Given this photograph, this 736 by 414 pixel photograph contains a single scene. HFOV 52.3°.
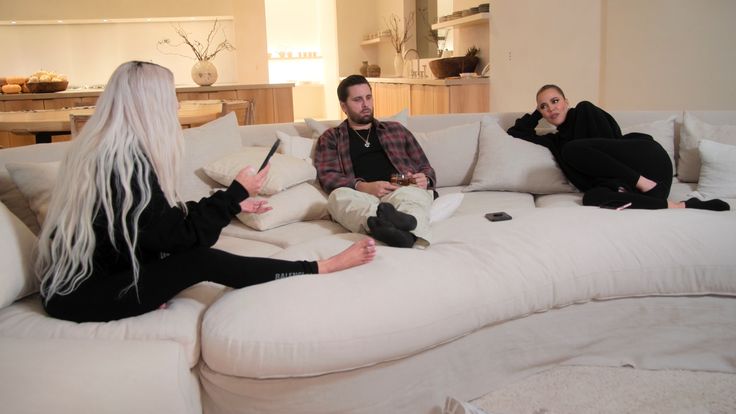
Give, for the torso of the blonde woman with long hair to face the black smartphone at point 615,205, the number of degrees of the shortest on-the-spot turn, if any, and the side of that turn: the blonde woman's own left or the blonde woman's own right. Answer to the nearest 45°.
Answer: approximately 45° to the blonde woman's own right

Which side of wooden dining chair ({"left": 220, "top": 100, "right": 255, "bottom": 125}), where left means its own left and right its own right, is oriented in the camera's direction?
left

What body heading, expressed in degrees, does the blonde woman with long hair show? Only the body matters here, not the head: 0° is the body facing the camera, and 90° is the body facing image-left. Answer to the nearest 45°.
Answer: approximately 225°

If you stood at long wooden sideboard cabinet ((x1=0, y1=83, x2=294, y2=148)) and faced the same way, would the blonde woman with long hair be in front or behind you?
in front

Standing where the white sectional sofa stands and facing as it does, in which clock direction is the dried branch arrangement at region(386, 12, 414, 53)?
The dried branch arrangement is roughly at 6 o'clock from the white sectional sofa.

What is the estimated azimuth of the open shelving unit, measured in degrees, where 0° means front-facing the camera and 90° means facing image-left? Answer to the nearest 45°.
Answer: approximately 45°

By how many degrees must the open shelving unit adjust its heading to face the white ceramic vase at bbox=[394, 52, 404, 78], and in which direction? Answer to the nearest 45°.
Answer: approximately 90° to its right

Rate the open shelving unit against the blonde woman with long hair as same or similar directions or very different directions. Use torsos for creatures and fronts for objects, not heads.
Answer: very different directions

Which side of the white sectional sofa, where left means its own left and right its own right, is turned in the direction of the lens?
front

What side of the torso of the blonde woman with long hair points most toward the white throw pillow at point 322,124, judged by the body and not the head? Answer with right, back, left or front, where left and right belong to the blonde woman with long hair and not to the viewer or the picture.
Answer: front

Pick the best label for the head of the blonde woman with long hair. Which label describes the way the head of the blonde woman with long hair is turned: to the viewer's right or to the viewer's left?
to the viewer's right

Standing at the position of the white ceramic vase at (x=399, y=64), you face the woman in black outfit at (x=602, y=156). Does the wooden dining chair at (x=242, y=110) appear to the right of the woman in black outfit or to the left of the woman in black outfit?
right

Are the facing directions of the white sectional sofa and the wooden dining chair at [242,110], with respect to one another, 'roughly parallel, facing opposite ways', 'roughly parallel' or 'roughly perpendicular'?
roughly perpendicular

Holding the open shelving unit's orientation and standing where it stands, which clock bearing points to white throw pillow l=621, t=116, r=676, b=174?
The white throw pillow is roughly at 10 o'clock from the open shelving unit.

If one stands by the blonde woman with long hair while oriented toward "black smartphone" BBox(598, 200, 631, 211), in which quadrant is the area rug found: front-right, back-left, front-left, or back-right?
front-right
